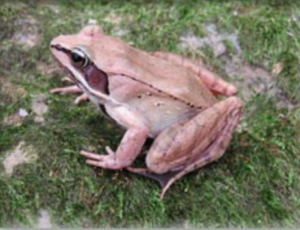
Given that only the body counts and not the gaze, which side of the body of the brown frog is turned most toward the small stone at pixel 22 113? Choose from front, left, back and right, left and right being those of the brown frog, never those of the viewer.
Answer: front

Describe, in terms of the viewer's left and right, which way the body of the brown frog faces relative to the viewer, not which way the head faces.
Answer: facing to the left of the viewer

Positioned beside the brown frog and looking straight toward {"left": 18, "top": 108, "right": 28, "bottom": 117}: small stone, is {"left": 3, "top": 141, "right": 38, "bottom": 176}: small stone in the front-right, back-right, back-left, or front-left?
front-left

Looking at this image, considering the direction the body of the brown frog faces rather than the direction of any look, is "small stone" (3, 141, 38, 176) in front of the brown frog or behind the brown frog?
in front
